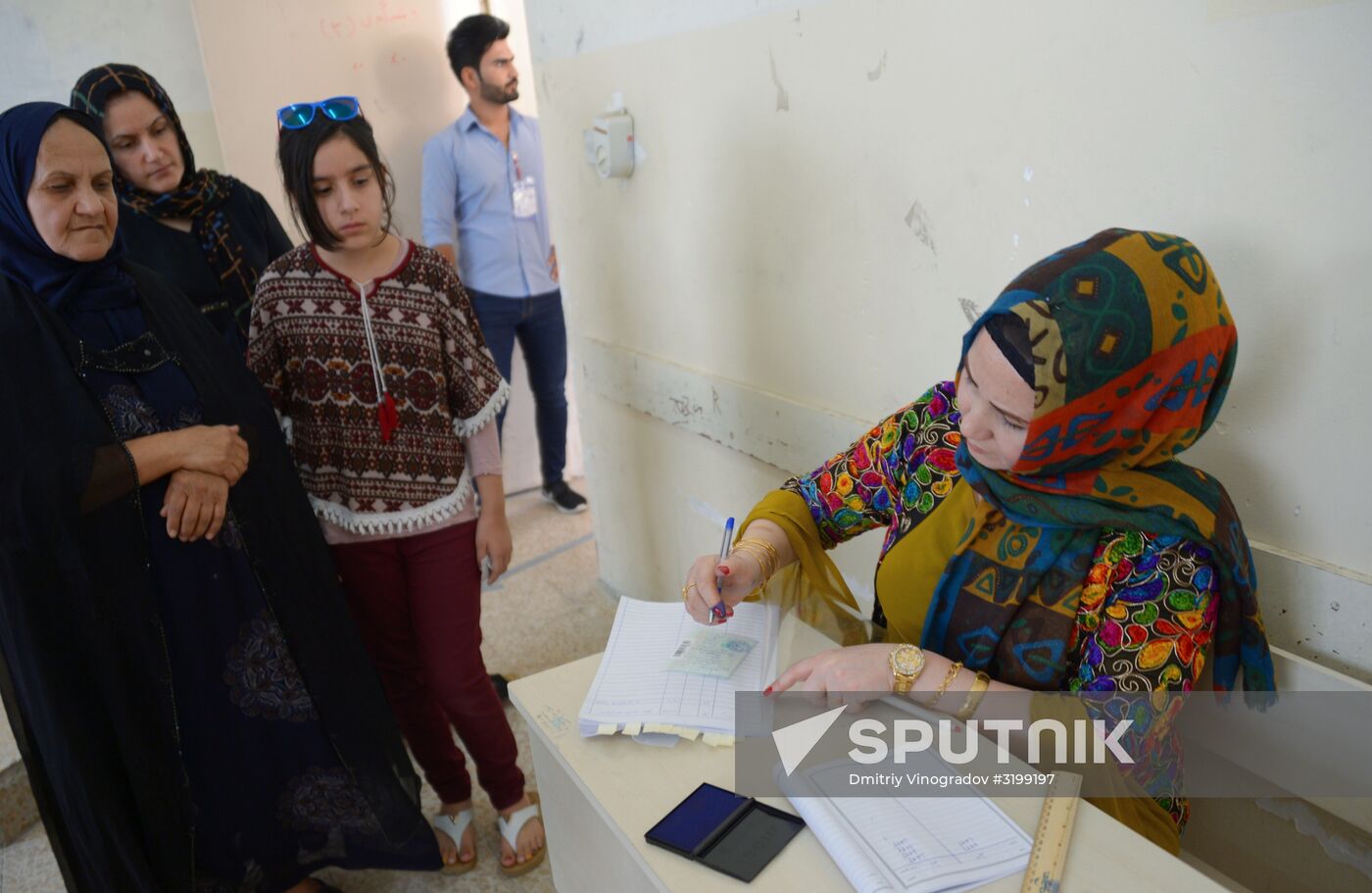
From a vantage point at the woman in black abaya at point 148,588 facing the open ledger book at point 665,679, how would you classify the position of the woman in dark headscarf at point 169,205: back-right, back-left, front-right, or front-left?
back-left

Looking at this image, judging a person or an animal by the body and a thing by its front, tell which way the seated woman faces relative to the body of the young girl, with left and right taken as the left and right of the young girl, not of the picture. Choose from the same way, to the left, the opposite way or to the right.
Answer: to the right

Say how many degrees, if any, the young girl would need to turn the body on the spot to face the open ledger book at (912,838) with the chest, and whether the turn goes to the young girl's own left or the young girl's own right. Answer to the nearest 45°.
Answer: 0° — they already face it

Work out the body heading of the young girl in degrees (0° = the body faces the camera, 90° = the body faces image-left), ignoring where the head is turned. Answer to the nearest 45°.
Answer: approximately 0°

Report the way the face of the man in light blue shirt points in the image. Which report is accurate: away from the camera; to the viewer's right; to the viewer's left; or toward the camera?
to the viewer's right

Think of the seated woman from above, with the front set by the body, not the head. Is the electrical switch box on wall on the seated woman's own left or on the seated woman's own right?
on the seated woman's own right
